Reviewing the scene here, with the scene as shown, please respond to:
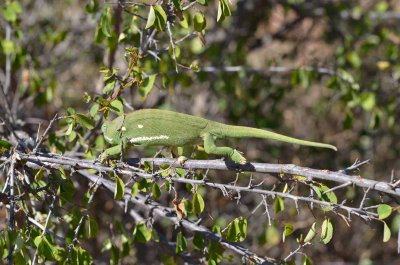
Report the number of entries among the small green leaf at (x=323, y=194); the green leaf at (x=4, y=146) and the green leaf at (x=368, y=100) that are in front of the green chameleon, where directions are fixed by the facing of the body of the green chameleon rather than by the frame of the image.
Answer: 1

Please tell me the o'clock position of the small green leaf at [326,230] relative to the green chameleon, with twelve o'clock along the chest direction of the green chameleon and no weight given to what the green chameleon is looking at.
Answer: The small green leaf is roughly at 7 o'clock from the green chameleon.

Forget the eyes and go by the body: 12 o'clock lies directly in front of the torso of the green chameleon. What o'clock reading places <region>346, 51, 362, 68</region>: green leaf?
The green leaf is roughly at 4 o'clock from the green chameleon.

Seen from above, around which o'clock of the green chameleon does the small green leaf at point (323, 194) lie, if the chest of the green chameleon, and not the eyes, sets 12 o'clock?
The small green leaf is roughly at 7 o'clock from the green chameleon.

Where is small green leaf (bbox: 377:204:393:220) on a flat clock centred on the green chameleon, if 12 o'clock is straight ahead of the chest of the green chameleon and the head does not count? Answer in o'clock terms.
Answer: The small green leaf is roughly at 7 o'clock from the green chameleon.

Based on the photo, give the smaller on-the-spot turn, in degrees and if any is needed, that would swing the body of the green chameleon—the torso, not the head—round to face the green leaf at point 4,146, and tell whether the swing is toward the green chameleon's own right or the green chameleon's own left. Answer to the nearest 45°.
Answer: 0° — it already faces it

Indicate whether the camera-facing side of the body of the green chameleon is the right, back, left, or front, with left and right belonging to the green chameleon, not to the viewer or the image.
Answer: left

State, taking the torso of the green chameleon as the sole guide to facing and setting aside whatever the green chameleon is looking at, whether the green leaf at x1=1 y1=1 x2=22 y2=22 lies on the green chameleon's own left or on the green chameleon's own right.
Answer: on the green chameleon's own right

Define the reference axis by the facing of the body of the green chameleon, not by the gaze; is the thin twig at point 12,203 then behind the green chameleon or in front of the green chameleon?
in front
